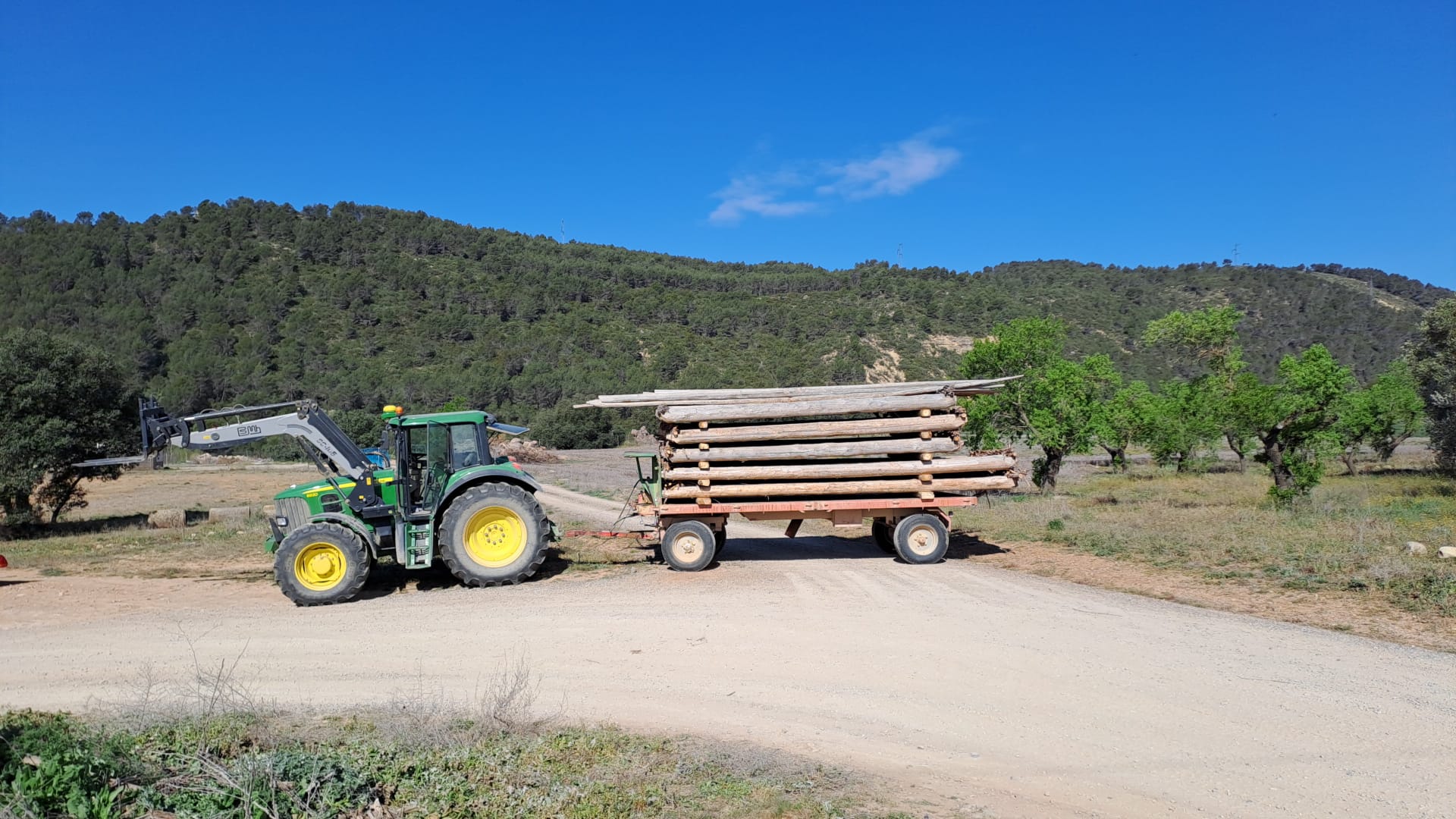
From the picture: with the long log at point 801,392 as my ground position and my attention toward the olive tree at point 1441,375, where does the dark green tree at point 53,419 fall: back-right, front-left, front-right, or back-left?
back-left

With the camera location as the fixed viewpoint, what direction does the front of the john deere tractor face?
facing to the left of the viewer

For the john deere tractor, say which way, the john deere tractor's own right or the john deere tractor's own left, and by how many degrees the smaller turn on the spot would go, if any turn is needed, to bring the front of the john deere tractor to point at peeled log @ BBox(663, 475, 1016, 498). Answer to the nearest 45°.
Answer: approximately 180°

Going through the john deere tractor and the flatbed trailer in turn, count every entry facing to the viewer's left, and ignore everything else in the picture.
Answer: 2

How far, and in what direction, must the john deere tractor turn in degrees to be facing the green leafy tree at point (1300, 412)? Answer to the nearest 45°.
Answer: approximately 180°

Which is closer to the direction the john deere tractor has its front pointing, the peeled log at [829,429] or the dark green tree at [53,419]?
the dark green tree

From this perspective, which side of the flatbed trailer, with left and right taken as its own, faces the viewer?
left
